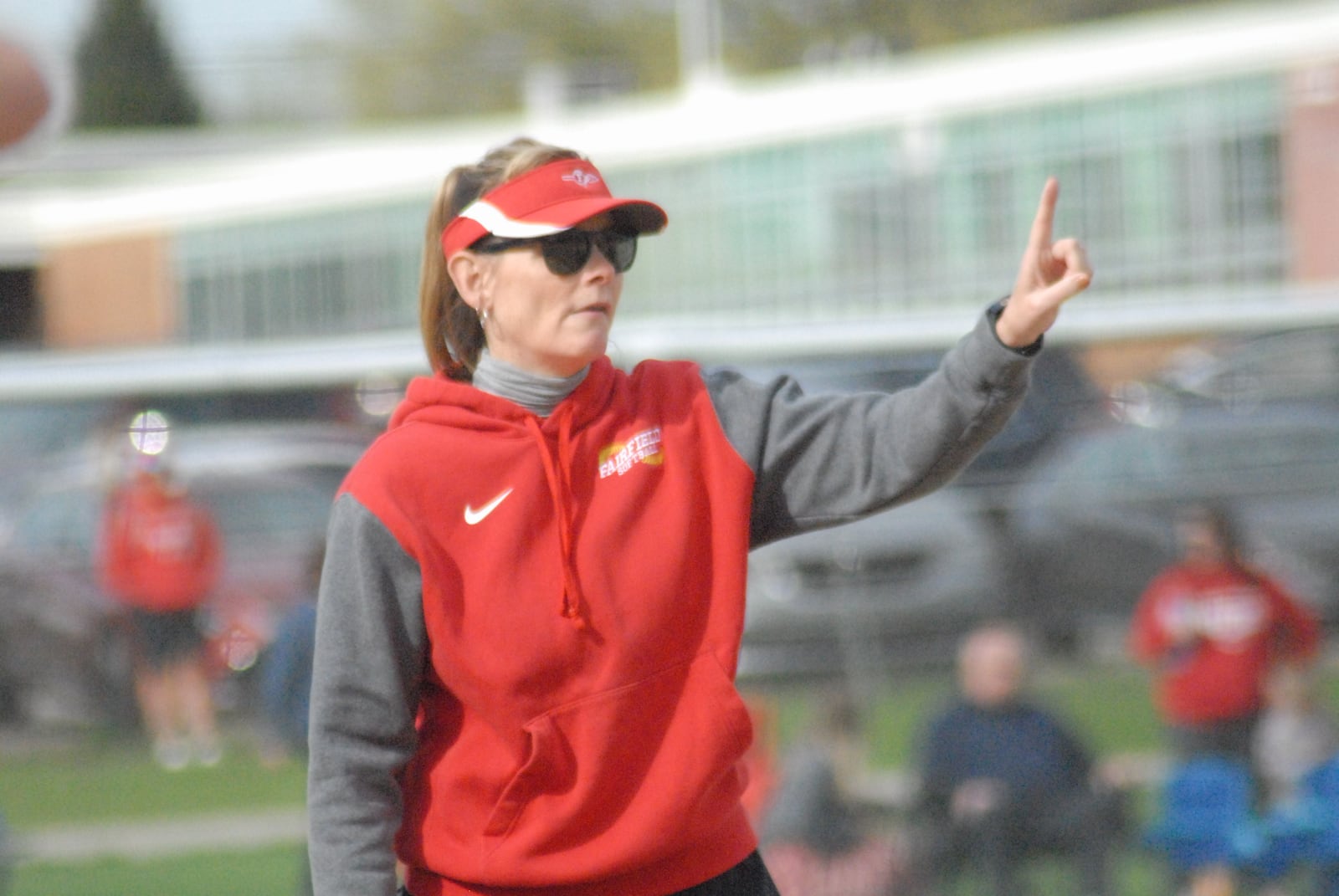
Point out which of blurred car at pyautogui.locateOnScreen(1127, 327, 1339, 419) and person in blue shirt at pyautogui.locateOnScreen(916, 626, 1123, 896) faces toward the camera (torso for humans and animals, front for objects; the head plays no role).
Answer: the person in blue shirt

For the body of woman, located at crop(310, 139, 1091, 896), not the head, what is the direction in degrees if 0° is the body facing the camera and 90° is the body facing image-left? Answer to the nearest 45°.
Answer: approximately 315°

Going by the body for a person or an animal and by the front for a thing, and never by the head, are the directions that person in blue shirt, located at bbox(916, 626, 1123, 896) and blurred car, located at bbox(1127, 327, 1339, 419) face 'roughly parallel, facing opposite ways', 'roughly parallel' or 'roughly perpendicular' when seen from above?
roughly perpendicular

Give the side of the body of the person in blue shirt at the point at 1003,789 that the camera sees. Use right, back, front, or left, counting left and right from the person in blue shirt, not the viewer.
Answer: front

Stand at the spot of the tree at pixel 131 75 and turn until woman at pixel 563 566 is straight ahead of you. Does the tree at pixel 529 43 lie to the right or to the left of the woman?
left

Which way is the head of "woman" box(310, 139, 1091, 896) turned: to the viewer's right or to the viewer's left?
to the viewer's right

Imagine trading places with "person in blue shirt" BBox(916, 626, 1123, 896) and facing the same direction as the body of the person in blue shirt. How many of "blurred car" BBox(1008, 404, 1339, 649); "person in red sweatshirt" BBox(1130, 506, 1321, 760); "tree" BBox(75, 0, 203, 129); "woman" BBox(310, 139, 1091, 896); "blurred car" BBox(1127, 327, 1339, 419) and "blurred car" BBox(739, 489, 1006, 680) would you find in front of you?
1

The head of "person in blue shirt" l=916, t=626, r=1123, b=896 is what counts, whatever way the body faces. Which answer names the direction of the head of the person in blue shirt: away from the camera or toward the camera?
toward the camera

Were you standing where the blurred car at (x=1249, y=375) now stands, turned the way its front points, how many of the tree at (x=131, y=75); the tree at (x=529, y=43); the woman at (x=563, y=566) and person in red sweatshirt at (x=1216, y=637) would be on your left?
2

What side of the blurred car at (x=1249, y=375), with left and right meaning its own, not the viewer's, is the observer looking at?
left
